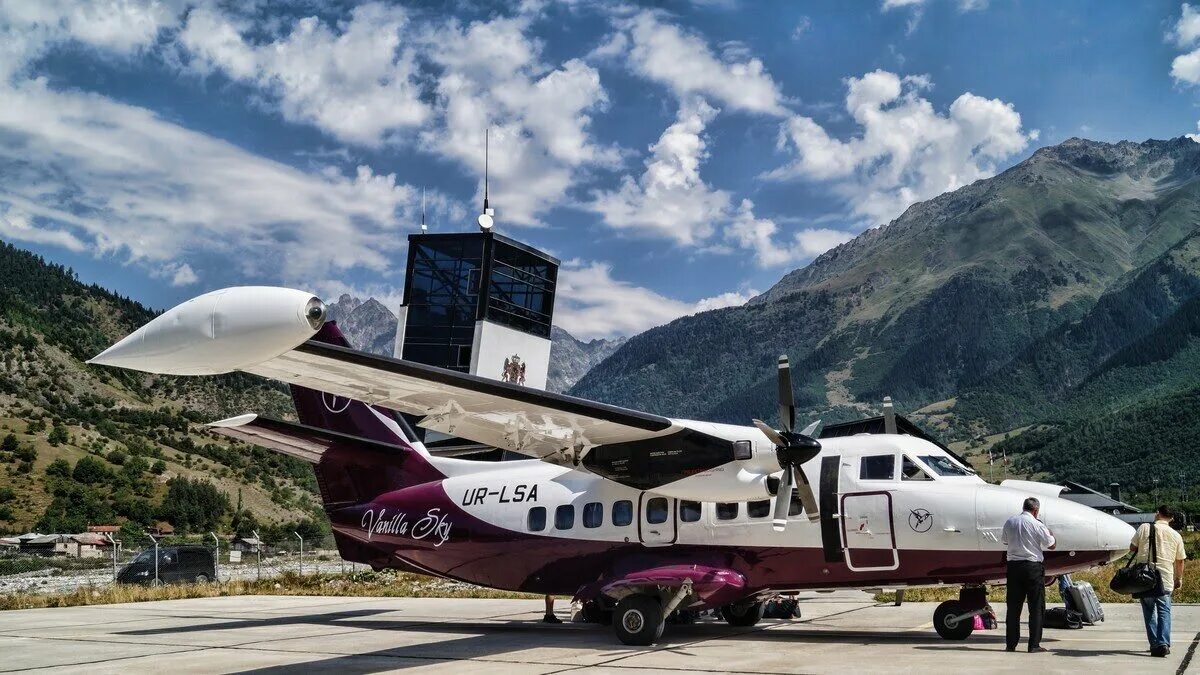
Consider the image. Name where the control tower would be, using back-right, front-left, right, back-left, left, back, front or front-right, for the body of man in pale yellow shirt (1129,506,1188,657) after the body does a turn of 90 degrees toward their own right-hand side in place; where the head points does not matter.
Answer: back-left

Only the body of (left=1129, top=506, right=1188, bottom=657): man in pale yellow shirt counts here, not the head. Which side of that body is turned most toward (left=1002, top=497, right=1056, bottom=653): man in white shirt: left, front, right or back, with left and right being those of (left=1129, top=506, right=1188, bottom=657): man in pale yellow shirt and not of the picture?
left

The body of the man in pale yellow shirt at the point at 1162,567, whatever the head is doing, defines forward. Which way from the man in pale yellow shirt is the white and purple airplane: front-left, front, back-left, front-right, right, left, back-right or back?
left

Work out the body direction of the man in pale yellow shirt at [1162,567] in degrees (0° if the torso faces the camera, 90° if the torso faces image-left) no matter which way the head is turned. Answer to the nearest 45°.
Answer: approximately 180°

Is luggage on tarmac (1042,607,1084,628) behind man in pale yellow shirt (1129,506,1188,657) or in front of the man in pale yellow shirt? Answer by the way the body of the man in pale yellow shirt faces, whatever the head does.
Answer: in front

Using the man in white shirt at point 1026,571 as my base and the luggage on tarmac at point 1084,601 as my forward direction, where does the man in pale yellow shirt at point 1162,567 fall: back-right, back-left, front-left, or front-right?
front-right

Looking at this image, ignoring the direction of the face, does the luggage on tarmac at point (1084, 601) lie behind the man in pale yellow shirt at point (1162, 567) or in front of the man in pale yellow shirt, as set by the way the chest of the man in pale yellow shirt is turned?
in front

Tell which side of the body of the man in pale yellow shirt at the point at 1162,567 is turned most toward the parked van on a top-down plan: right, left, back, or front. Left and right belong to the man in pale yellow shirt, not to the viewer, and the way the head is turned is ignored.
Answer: left

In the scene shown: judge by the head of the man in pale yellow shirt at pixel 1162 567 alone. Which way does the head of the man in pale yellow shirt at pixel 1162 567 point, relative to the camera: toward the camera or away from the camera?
away from the camera

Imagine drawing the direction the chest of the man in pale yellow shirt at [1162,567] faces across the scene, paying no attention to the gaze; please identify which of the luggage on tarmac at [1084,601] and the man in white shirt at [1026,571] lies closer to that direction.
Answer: the luggage on tarmac
